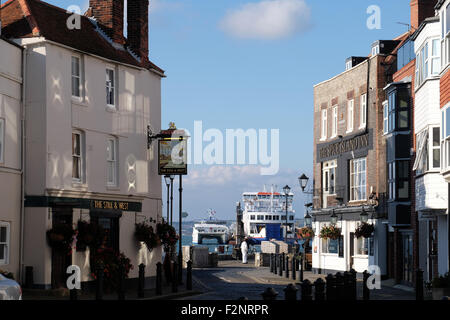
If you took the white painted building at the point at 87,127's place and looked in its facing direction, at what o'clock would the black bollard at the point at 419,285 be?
The black bollard is roughly at 12 o'clock from the white painted building.

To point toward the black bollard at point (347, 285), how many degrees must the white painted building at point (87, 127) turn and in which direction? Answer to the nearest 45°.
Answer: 0° — it already faces it

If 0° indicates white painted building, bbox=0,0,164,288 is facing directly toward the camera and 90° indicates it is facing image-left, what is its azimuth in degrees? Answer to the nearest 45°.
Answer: approximately 315°

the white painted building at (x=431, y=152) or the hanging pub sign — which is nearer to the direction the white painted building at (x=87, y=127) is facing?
the white painted building

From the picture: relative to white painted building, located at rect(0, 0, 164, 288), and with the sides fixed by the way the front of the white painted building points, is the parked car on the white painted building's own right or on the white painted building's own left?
on the white painted building's own right

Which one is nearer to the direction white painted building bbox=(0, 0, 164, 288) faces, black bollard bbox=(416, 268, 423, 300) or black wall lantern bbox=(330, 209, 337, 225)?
the black bollard

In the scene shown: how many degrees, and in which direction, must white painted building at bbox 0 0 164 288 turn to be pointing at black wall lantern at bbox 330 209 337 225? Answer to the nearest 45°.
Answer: approximately 90° to its left
